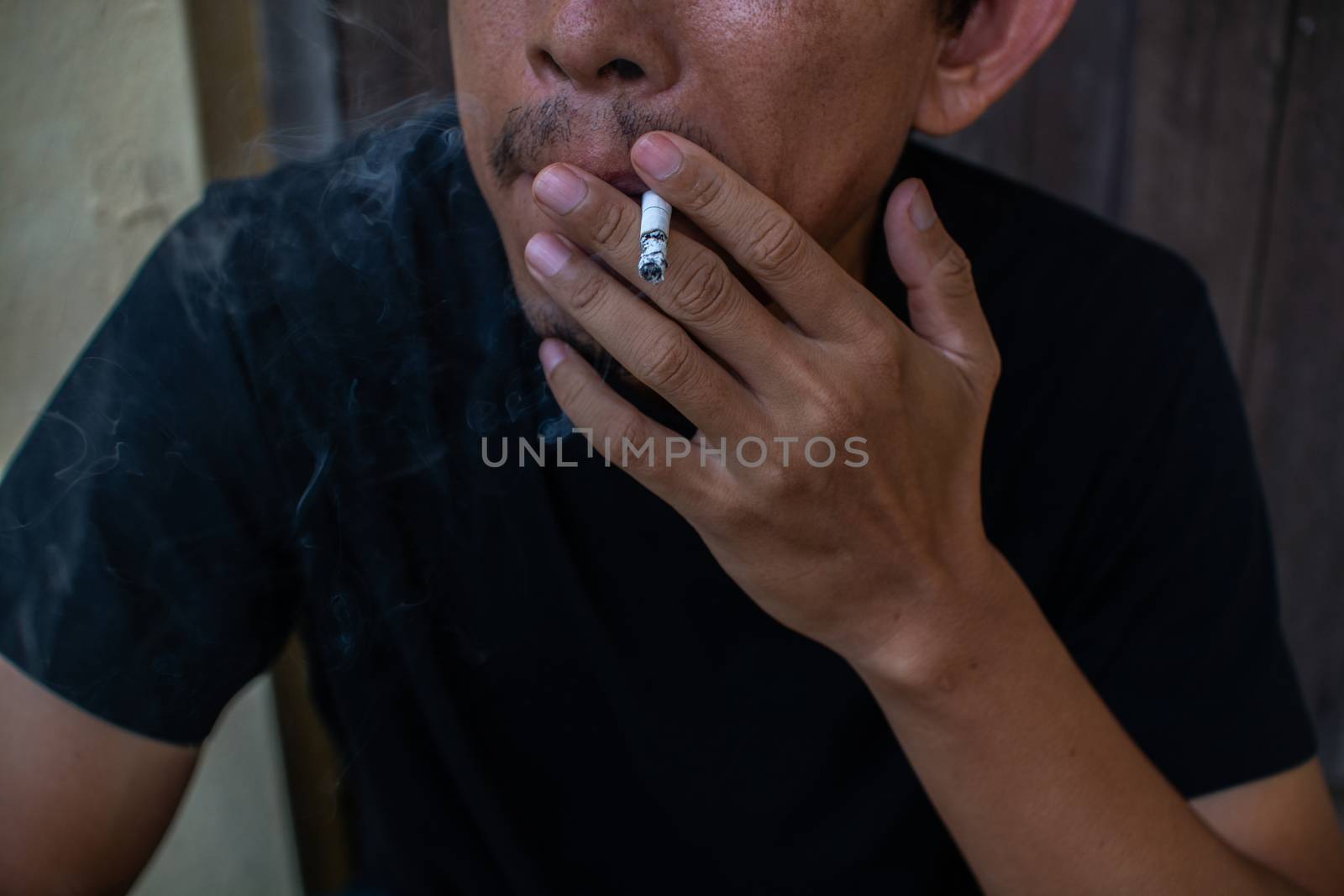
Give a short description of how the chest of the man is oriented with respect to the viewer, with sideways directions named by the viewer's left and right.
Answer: facing the viewer

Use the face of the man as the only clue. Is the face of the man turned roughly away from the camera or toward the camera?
toward the camera
